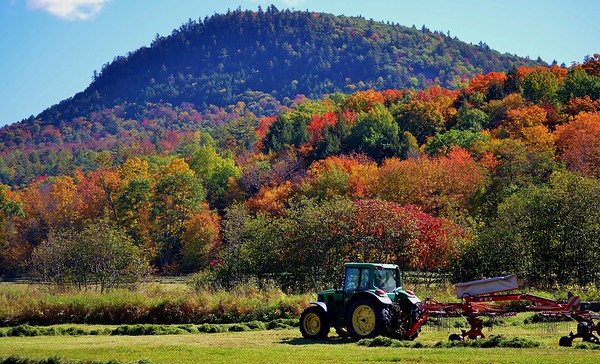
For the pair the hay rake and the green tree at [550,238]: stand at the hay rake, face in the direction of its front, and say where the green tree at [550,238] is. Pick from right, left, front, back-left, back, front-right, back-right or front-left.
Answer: right

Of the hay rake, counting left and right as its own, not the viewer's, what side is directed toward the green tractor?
front

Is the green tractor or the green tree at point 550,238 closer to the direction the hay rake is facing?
the green tractor

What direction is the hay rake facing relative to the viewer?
to the viewer's left

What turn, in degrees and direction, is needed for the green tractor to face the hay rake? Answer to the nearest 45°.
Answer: approximately 180°

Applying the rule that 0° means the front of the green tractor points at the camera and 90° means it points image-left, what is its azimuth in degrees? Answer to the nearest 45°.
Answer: approximately 135°

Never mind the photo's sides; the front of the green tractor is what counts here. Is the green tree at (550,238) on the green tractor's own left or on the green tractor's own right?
on the green tractor's own right

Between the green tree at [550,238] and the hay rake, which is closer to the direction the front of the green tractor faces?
the green tree

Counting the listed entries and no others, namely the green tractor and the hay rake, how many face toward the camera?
0
